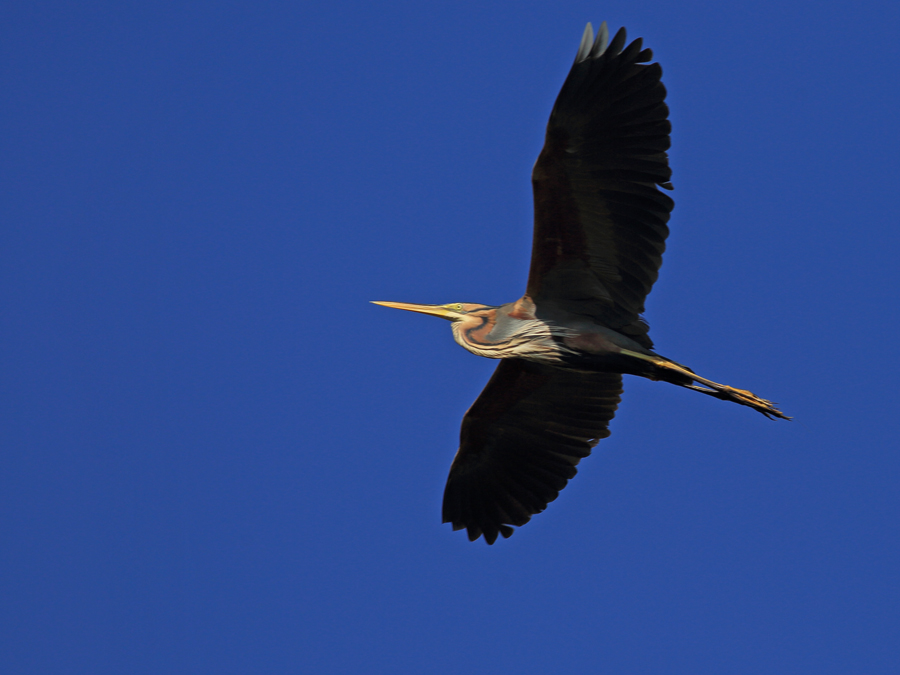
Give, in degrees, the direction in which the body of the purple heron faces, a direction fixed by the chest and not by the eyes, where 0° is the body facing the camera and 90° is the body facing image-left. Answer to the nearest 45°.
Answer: approximately 90°
